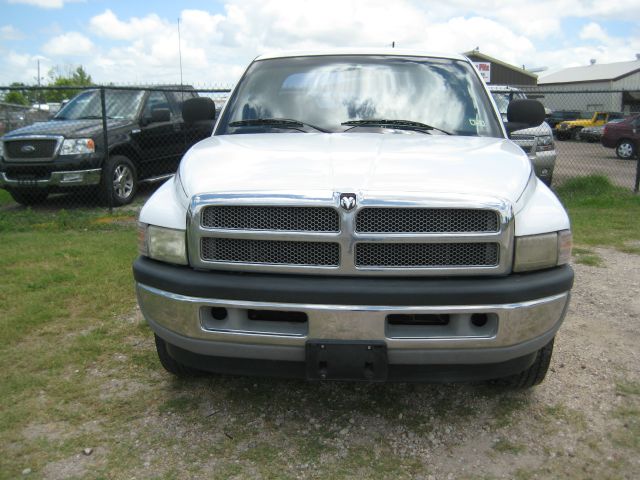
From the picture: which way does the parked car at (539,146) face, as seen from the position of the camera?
facing the viewer and to the right of the viewer

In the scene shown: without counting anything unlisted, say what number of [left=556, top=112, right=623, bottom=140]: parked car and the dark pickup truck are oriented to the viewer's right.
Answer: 0

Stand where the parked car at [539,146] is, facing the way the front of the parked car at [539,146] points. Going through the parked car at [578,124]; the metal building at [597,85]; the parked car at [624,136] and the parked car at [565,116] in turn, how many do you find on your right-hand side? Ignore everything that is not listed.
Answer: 0

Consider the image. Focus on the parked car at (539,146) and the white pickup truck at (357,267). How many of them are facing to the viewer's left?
0

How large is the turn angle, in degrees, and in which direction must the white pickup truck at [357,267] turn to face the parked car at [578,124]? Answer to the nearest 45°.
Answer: approximately 180°

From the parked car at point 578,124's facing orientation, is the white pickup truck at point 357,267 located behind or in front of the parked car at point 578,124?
in front

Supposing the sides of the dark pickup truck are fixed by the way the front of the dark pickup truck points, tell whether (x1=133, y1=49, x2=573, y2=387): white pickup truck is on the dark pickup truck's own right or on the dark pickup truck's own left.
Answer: on the dark pickup truck's own left

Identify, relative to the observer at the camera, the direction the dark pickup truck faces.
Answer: facing the viewer and to the left of the viewer

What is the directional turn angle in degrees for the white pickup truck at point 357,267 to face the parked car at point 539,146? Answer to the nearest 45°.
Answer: approximately 180°

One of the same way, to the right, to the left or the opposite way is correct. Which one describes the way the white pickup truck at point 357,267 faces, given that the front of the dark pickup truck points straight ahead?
the same way

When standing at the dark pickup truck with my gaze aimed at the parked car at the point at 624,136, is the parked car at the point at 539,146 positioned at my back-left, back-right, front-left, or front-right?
front-right

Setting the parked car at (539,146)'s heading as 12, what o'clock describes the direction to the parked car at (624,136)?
the parked car at (624,136) is roughly at 8 o'clock from the parked car at (539,146).

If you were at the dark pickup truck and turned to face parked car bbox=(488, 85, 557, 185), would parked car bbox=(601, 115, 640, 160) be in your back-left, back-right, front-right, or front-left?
front-left

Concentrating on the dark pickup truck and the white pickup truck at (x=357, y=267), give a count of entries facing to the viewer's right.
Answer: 0

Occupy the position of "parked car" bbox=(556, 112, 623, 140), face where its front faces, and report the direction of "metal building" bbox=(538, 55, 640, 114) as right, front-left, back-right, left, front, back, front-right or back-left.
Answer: back-right

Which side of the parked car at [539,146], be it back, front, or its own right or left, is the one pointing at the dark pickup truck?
right

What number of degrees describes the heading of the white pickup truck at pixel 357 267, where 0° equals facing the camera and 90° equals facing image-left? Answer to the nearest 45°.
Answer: approximately 0°
